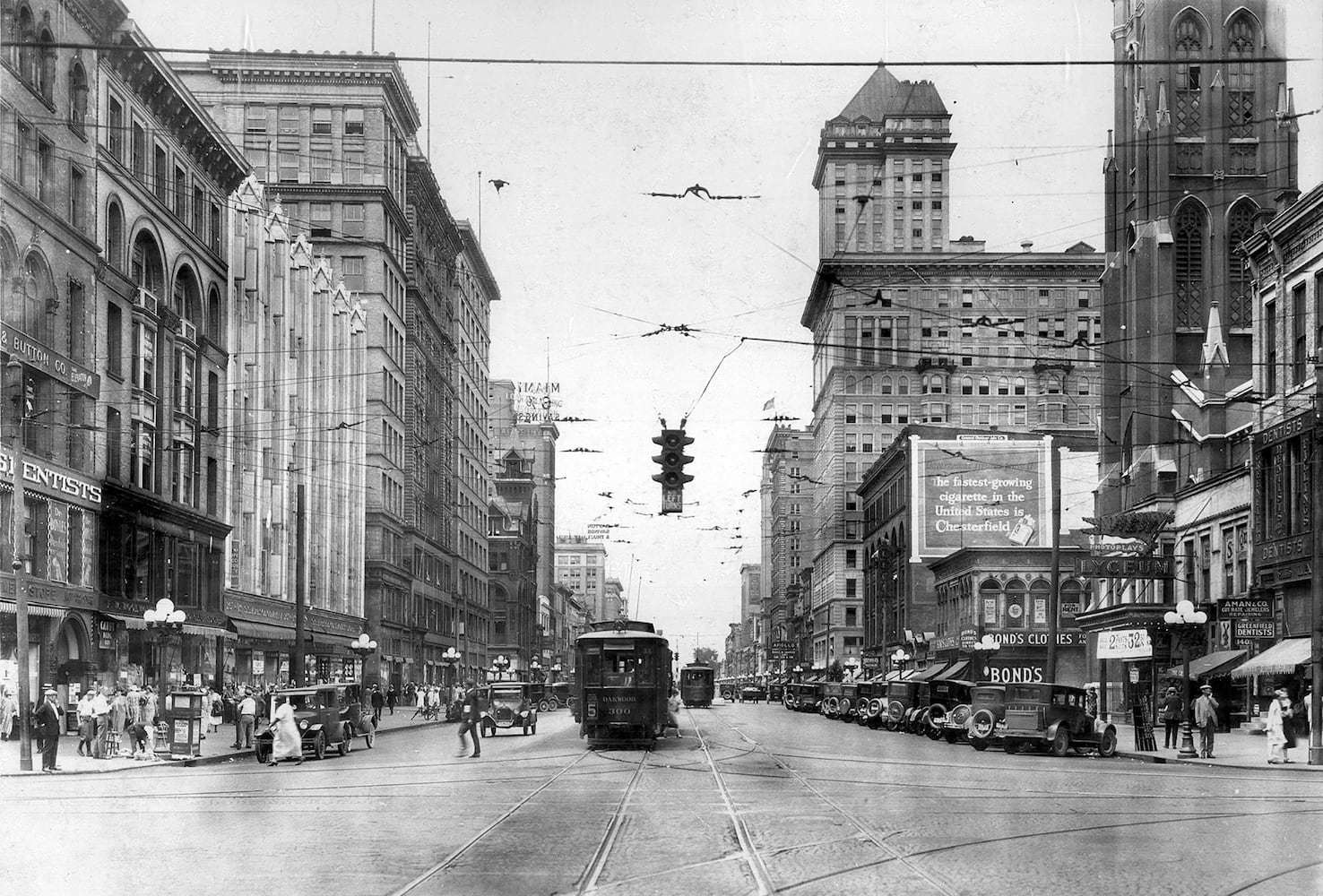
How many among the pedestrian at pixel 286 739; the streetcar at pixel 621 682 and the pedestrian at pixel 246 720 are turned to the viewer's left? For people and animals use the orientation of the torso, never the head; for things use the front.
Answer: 1

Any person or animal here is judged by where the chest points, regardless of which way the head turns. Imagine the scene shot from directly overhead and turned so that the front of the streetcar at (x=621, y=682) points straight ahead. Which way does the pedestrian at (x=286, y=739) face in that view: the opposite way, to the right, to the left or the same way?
to the right

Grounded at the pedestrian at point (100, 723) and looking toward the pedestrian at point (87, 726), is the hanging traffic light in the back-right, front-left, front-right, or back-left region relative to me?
back-right

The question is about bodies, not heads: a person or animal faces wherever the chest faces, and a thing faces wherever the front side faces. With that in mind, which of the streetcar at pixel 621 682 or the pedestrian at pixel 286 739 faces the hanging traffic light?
the streetcar

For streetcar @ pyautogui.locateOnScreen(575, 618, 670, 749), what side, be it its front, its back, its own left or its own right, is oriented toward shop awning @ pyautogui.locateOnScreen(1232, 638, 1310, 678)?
left

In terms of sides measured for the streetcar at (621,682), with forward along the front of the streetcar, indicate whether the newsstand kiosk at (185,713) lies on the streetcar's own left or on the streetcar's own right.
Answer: on the streetcar's own right

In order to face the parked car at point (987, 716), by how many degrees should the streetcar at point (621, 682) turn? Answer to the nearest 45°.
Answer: approximately 90° to its left

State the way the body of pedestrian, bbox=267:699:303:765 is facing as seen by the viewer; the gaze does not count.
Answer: to the viewer's left
